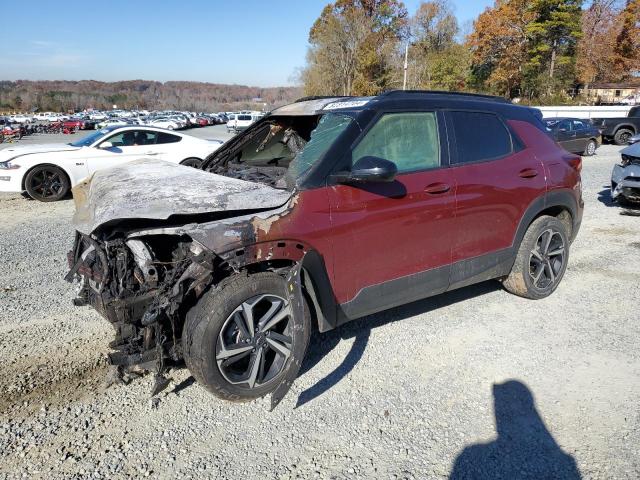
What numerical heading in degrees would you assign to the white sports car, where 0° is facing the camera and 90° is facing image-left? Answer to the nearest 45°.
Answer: approximately 45°

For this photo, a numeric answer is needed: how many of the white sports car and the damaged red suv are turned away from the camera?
0

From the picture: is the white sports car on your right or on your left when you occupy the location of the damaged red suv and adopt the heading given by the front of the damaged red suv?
on your right

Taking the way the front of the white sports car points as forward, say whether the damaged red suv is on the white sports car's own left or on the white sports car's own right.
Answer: on the white sports car's own left
